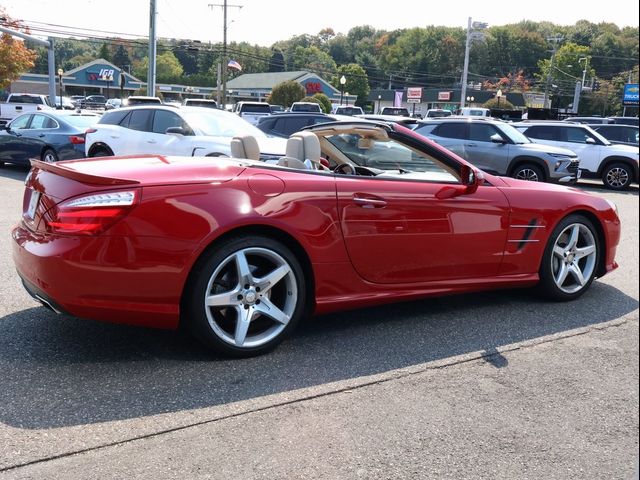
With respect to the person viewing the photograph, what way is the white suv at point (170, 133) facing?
facing the viewer and to the right of the viewer

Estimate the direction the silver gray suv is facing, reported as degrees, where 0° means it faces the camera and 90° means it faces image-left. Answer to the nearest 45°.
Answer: approximately 315°

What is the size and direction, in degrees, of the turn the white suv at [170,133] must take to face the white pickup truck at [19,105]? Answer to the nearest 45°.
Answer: approximately 135° to its left

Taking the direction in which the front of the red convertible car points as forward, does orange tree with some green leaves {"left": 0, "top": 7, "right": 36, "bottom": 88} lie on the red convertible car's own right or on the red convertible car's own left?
on the red convertible car's own left

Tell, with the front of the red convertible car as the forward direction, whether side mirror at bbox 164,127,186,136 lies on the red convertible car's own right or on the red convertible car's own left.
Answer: on the red convertible car's own left

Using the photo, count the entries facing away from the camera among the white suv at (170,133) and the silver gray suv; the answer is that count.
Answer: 0

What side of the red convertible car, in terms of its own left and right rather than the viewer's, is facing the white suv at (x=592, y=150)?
front

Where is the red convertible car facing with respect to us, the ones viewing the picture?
facing away from the viewer and to the right of the viewer

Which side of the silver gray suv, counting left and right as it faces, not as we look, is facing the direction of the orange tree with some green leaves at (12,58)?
back
